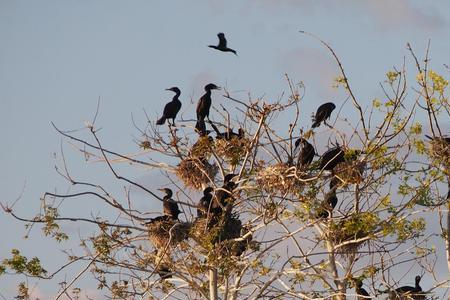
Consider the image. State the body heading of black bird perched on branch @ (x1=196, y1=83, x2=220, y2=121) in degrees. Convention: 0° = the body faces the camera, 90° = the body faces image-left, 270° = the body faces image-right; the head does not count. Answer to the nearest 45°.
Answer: approximately 270°

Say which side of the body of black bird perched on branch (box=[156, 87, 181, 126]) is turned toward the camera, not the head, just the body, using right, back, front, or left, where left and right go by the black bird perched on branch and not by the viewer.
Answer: right

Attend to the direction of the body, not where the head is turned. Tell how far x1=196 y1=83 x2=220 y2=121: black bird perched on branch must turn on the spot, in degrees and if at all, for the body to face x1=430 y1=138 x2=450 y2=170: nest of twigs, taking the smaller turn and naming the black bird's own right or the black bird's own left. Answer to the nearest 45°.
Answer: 0° — it already faces it
